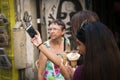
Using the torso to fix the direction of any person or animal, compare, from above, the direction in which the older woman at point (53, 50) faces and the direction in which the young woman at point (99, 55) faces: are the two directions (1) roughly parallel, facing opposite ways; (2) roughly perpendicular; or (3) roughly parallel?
roughly perpendicular

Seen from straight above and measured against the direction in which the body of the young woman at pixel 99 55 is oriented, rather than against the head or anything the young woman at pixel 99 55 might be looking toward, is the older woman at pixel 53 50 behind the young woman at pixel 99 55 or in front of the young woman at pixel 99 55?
in front

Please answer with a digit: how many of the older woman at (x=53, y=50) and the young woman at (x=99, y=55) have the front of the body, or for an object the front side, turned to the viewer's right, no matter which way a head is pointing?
0

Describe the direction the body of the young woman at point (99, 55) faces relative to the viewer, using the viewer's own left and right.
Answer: facing away from the viewer and to the left of the viewer

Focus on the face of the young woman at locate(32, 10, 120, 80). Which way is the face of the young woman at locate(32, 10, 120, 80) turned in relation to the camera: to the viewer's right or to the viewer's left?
to the viewer's left

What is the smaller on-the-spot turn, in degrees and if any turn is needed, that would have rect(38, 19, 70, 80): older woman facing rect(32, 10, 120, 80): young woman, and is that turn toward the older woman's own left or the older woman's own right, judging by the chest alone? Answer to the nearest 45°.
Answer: approximately 45° to the older woman's own left

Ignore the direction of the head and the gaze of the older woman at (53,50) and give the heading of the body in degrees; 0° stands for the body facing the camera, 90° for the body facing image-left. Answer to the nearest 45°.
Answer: approximately 45°
